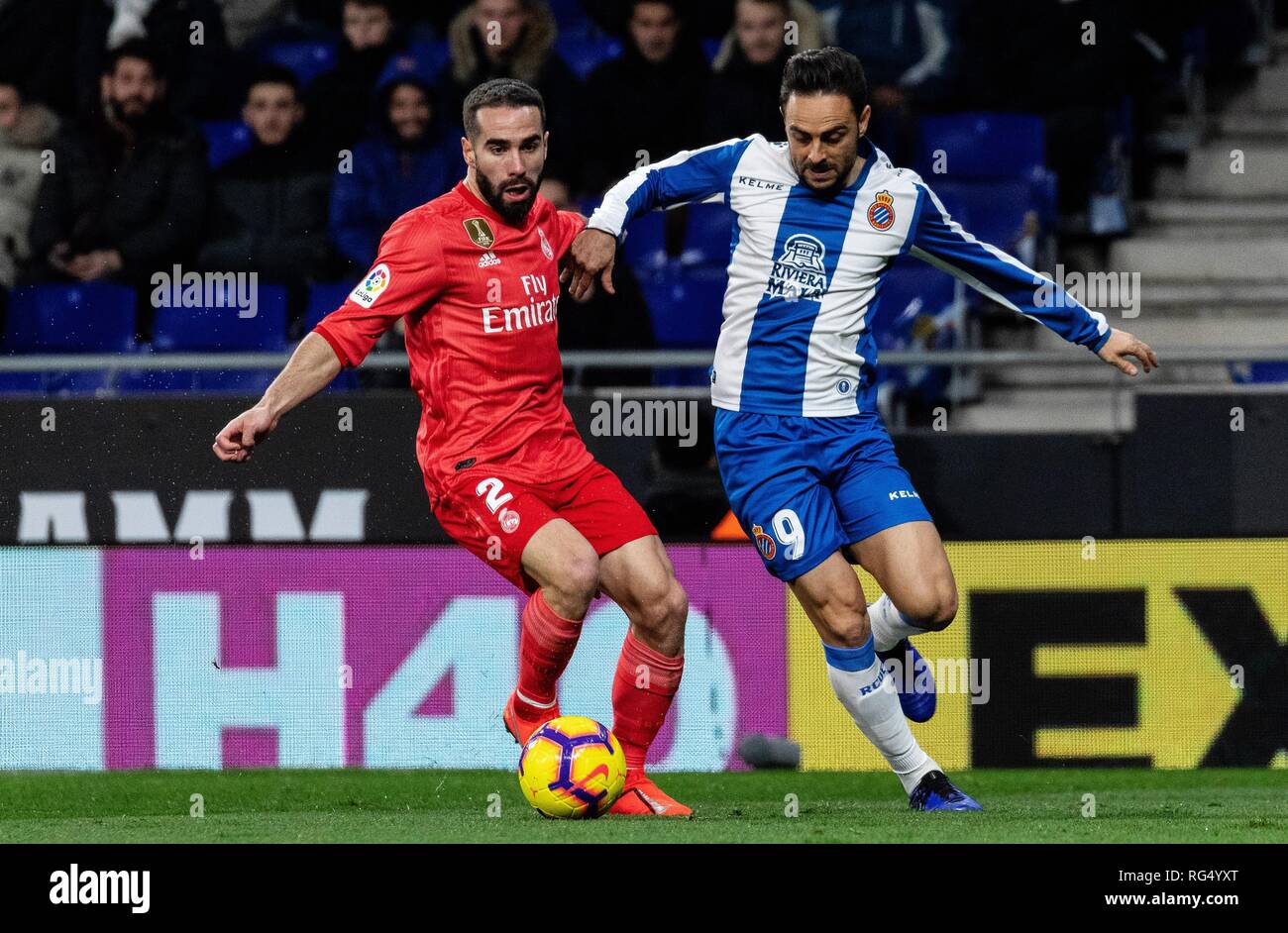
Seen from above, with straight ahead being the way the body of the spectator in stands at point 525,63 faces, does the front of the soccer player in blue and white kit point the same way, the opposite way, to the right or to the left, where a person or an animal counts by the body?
the same way

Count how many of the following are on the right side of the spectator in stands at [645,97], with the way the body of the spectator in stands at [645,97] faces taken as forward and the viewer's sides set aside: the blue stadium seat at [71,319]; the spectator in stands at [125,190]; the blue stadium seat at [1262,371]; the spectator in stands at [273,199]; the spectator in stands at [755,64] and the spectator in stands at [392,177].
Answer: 4

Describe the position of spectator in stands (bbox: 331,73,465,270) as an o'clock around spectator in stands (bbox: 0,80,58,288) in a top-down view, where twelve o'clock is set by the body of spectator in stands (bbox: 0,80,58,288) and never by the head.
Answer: spectator in stands (bbox: 331,73,465,270) is roughly at 10 o'clock from spectator in stands (bbox: 0,80,58,288).

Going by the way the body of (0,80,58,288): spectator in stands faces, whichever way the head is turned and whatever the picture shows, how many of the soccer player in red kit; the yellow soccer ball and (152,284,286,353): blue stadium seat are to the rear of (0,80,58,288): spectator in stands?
0

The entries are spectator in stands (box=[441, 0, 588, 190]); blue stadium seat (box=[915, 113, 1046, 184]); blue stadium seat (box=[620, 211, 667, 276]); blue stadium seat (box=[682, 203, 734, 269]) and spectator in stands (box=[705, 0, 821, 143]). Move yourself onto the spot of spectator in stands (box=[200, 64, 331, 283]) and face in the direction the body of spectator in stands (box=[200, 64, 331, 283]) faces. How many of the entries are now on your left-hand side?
5

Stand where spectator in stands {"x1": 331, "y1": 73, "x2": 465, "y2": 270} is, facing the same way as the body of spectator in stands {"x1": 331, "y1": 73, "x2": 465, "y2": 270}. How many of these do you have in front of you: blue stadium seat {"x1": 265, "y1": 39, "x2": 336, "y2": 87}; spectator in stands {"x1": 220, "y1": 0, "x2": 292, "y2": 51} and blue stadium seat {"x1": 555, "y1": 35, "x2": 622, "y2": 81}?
0

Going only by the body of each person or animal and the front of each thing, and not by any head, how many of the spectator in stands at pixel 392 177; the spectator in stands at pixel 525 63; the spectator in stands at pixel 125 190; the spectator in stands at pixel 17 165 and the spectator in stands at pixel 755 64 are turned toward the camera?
5

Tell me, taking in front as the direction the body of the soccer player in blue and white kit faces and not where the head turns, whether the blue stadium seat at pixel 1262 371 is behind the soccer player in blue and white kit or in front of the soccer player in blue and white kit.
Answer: behind

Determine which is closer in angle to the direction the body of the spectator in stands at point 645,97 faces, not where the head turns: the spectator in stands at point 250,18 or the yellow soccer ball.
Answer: the yellow soccer ball

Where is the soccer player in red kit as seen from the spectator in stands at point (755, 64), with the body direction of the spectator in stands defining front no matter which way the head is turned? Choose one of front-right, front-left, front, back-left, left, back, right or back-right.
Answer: front

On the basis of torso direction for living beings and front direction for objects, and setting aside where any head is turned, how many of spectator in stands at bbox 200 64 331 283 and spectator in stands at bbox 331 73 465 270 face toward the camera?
2

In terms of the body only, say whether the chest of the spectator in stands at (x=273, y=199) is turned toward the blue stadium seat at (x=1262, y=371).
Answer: no

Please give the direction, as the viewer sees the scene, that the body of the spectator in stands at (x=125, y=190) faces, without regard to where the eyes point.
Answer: toward the camera

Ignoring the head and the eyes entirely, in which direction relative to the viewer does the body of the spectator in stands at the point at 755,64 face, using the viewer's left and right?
facing the viewer

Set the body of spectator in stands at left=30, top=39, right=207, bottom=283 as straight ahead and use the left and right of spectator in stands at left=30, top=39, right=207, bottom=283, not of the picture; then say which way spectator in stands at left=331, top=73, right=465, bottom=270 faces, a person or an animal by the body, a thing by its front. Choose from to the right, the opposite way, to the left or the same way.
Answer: the same way

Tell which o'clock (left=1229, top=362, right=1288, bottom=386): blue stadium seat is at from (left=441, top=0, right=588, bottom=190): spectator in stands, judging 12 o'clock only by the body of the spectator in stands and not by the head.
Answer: The blue stadium seat is roughly at 10 o'clock from the spectator in stands.

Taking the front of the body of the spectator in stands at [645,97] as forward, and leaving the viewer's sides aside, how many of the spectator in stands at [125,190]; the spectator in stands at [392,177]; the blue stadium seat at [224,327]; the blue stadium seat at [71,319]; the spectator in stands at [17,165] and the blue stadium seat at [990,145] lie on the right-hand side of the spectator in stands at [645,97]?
5

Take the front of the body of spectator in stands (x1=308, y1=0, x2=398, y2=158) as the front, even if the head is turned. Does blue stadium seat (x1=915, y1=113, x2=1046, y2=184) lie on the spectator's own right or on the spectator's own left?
on the spectator's own left

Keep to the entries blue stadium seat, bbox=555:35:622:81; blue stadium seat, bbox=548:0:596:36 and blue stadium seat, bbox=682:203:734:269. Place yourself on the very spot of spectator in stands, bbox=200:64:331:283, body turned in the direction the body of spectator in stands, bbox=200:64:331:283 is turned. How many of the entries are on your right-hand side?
0

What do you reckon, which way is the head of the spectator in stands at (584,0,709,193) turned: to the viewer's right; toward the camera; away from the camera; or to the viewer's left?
toward the camera

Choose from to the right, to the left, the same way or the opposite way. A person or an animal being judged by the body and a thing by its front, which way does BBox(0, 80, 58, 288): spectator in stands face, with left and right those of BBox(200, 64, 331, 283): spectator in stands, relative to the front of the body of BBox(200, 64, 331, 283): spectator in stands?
the same way

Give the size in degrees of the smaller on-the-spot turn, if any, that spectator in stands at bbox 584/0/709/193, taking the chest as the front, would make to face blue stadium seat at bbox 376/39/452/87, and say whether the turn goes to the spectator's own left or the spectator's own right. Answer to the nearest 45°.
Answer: approximately 135° to the spectator's own right

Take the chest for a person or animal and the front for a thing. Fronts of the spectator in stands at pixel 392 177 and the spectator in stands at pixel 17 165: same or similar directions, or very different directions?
same or similar directions

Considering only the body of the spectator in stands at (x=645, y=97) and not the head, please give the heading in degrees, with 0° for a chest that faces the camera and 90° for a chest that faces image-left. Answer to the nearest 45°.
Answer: approximately 0°
